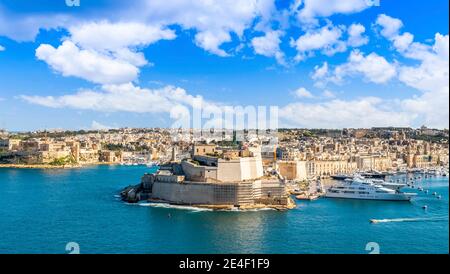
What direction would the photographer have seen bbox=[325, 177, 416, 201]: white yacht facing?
facing to the right of the viewer

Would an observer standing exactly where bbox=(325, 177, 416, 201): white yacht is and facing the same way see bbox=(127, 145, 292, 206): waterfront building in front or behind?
behind
